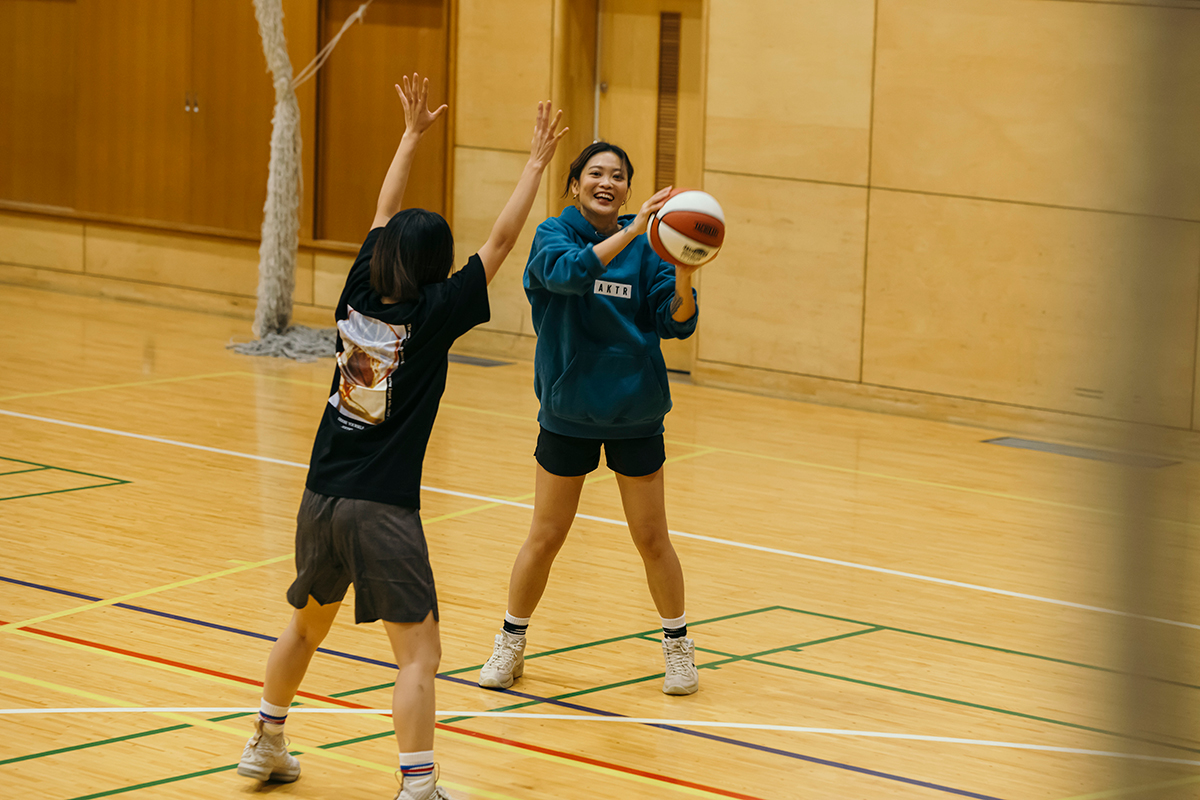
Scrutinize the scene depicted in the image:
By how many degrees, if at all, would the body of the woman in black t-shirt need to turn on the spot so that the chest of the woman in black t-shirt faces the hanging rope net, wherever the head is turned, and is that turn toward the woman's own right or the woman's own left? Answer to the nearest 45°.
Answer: approximately 45° to the woman's own left

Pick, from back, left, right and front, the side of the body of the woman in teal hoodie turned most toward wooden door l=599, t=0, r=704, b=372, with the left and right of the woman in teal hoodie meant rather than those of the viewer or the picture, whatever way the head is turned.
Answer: back

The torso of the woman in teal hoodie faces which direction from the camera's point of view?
toward the camera

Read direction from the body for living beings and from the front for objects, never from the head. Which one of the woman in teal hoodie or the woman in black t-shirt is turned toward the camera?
the woman in teal hoodie

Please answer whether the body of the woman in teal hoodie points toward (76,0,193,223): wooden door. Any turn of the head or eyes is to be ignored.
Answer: no

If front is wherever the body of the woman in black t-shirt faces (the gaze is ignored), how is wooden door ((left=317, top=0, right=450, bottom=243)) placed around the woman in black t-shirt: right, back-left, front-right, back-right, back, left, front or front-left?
front-left

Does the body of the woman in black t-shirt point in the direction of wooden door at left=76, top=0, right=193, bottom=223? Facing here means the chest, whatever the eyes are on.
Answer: no

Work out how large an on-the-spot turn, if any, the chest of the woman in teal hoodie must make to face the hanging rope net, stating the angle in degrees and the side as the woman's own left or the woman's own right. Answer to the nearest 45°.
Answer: approximately 180°

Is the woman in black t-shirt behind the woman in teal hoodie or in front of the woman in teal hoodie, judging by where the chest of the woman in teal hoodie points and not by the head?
in front

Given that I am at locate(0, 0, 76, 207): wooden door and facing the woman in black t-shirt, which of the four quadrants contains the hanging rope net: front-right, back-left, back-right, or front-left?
front-left

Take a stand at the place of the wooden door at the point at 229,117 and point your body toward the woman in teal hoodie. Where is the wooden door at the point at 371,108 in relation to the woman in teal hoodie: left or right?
left

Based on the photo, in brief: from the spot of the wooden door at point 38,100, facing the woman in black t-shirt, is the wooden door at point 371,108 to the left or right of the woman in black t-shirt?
left

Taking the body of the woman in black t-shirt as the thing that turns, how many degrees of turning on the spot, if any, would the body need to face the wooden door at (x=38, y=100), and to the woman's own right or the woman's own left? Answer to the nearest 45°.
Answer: approximately 45° to the woman's own left

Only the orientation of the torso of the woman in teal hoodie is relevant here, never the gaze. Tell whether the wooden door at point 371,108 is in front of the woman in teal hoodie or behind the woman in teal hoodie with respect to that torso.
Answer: behind

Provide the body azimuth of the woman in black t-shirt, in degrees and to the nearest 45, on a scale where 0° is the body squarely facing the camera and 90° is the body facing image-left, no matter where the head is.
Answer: approximately 225°
